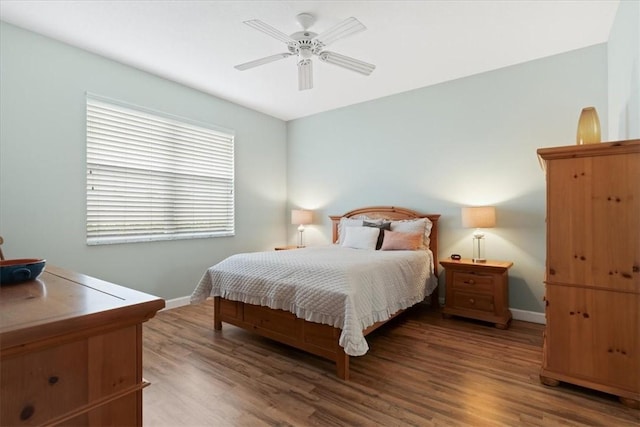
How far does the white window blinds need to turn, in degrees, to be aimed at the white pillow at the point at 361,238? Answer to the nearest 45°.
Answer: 0° — it already faces it

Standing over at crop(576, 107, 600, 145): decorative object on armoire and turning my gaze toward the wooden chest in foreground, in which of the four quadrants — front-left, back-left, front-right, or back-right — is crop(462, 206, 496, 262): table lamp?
back-right

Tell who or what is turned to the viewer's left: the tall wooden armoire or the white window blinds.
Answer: the tall wooden armoire

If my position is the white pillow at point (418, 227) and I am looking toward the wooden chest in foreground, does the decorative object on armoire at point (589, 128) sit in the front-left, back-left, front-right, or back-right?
front-left

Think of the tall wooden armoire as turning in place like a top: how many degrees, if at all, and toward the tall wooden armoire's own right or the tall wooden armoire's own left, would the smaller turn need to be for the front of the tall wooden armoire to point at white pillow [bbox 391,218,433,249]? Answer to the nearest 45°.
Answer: approximately 45° to the tall wooden armoire's own right

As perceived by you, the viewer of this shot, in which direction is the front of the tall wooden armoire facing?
facing to the left of the viewer

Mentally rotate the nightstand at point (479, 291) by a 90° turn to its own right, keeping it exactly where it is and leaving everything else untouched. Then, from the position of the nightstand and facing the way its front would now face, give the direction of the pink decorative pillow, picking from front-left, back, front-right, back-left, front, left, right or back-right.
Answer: front-left

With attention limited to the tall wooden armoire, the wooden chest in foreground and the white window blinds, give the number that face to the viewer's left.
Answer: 1

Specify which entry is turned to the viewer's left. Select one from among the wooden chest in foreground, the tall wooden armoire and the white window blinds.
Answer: the tall wooden armoire

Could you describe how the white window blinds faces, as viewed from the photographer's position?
facing the viewer and to the right of the viewer

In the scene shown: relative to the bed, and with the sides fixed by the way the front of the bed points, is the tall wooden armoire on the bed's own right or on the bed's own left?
on the bed's own left

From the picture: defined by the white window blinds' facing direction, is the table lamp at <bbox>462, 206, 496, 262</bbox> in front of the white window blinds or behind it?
in front

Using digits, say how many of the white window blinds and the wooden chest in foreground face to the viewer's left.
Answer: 0

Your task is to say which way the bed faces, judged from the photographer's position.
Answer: facing the viewer and to the left of the viewer

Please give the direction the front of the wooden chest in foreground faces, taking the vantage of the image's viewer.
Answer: facing away from the viewer and to the right of the viewer
